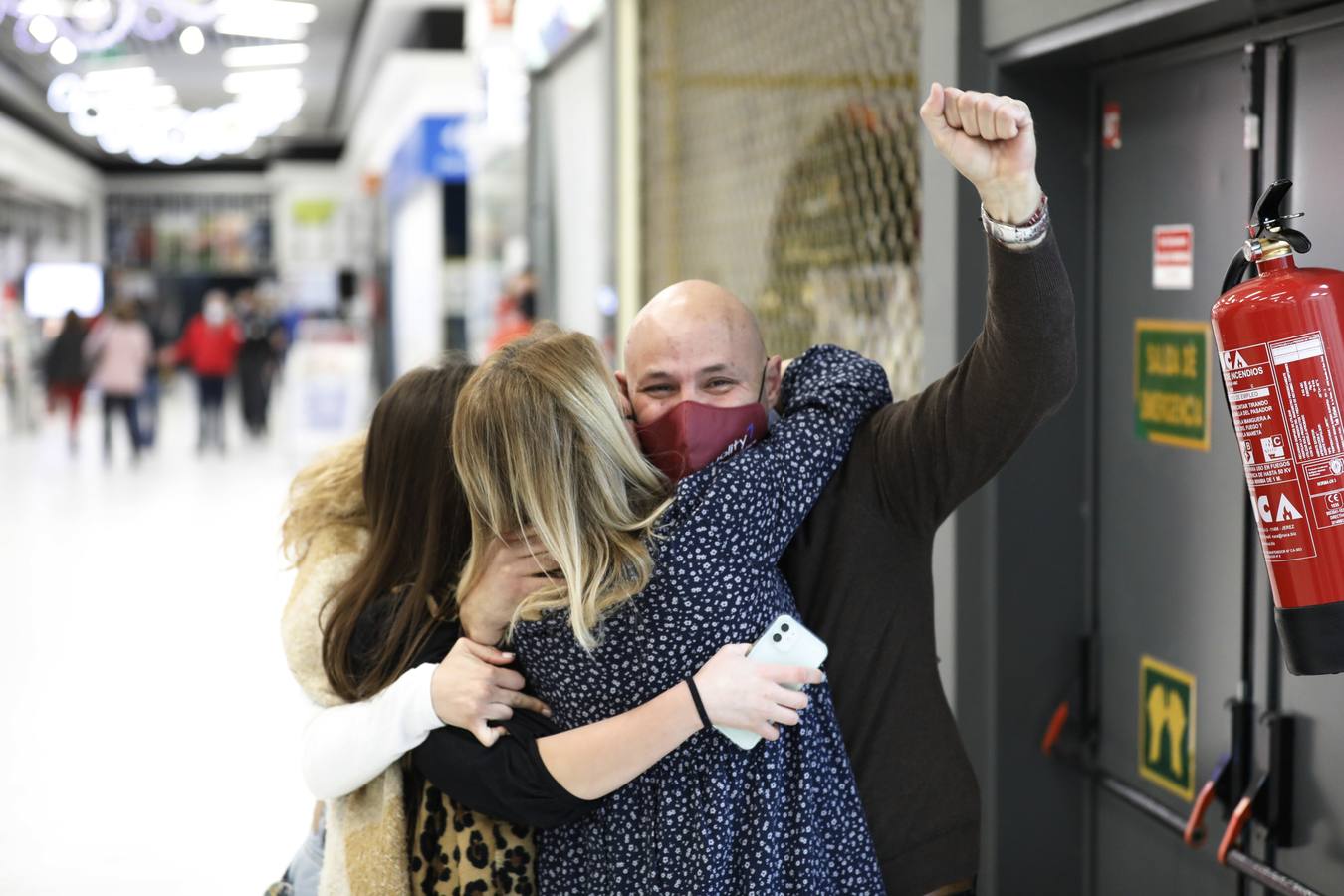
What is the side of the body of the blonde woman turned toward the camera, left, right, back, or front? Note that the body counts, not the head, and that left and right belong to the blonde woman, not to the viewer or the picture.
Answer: back

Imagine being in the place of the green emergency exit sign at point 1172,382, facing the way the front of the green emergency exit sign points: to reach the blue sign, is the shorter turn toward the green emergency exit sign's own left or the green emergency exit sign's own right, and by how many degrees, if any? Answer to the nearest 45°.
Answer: approximately 90° to the green emergency exit sign's own right

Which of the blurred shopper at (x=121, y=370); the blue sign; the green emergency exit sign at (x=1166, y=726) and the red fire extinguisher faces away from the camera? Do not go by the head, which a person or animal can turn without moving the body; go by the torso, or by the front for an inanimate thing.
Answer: the blurred shopper

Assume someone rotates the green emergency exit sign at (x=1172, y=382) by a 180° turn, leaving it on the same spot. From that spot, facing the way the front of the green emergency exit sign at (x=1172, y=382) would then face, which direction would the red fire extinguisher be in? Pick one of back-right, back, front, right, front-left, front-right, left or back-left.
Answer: back-right

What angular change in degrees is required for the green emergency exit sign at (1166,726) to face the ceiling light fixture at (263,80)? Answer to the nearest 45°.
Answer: approximately 90° to its right

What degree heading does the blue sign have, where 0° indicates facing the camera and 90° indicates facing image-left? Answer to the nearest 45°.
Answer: approximately 0°

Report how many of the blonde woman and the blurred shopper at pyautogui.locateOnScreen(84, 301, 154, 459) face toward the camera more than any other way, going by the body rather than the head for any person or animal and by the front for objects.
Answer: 0
